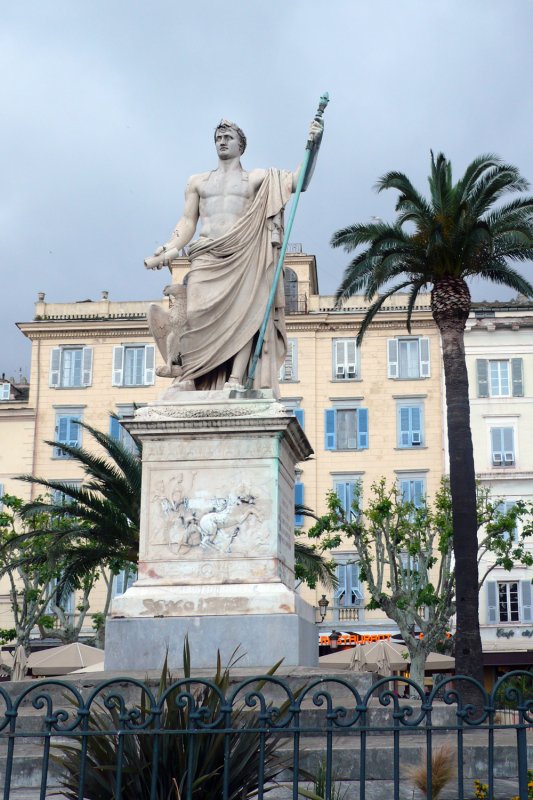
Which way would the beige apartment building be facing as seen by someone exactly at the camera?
facing the viewer

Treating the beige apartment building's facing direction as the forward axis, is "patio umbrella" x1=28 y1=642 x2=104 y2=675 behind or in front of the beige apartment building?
in front

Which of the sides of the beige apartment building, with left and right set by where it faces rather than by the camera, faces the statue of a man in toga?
front

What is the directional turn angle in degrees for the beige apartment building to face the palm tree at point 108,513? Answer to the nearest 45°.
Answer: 0° — it already faces it

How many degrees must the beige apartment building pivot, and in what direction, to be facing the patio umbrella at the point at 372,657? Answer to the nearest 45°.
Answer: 0° — it already faces it

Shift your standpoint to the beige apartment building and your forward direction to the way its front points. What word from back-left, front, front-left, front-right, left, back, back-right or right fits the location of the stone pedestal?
front

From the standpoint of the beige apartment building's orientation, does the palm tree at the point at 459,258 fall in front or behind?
in front

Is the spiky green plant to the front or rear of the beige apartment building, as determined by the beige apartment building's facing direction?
to the front
